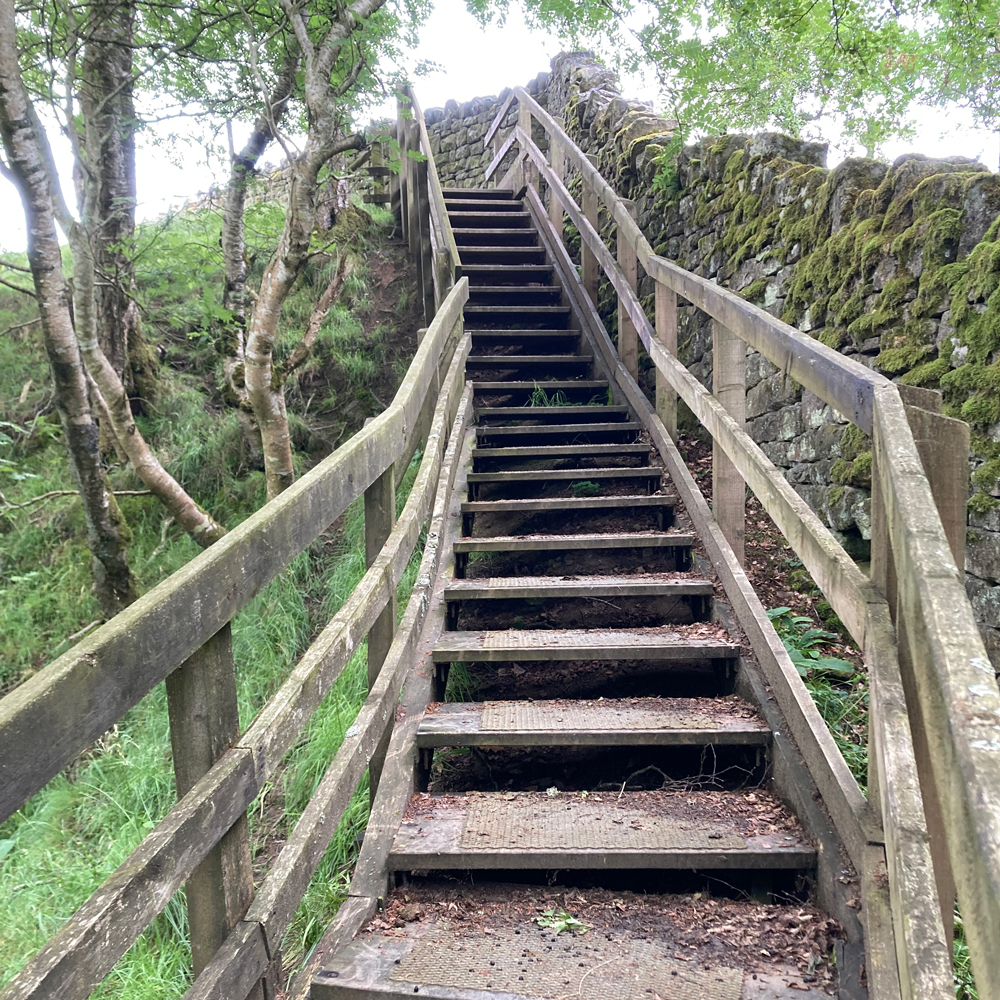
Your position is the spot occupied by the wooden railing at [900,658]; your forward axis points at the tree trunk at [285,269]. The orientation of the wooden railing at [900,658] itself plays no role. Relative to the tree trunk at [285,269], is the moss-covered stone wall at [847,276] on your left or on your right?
right

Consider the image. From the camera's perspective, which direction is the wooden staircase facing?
toward the camera

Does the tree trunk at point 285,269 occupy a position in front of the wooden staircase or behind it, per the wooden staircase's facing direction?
behind

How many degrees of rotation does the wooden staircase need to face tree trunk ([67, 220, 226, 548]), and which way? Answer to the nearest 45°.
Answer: approximately 135° to its right

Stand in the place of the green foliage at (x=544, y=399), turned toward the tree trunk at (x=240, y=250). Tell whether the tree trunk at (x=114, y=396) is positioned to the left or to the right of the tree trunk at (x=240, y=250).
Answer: left

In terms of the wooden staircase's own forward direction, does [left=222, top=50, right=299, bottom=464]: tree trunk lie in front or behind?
behind

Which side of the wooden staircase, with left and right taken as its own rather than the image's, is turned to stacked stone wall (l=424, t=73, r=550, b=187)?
back

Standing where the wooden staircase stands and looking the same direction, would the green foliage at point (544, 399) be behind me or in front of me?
behind
